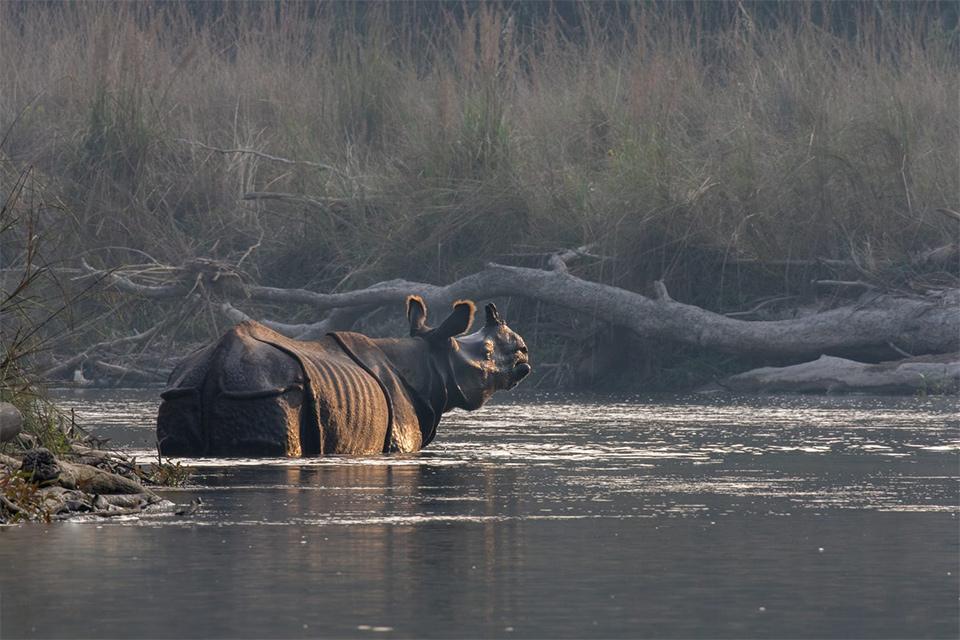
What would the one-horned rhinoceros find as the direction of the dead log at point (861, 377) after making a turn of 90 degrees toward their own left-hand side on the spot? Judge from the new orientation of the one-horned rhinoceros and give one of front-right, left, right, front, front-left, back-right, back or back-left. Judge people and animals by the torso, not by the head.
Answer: right

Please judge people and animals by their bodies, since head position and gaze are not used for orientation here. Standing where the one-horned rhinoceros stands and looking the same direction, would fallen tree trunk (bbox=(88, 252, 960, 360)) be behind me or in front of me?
in front

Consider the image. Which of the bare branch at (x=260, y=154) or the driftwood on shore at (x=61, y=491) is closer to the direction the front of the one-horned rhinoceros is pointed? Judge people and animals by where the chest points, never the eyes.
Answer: the bare branch

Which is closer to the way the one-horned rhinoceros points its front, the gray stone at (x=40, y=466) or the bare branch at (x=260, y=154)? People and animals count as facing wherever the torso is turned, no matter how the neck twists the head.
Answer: the bare branch

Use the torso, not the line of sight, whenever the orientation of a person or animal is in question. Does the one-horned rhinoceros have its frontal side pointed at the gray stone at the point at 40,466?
no

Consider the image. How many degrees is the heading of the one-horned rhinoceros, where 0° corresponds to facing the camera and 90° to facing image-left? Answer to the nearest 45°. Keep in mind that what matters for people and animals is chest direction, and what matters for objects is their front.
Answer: approximately 225°

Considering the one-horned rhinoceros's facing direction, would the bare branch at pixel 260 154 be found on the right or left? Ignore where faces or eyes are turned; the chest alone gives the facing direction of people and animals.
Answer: on its left

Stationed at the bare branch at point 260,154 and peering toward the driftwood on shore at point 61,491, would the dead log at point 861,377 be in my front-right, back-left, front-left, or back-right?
front-left
